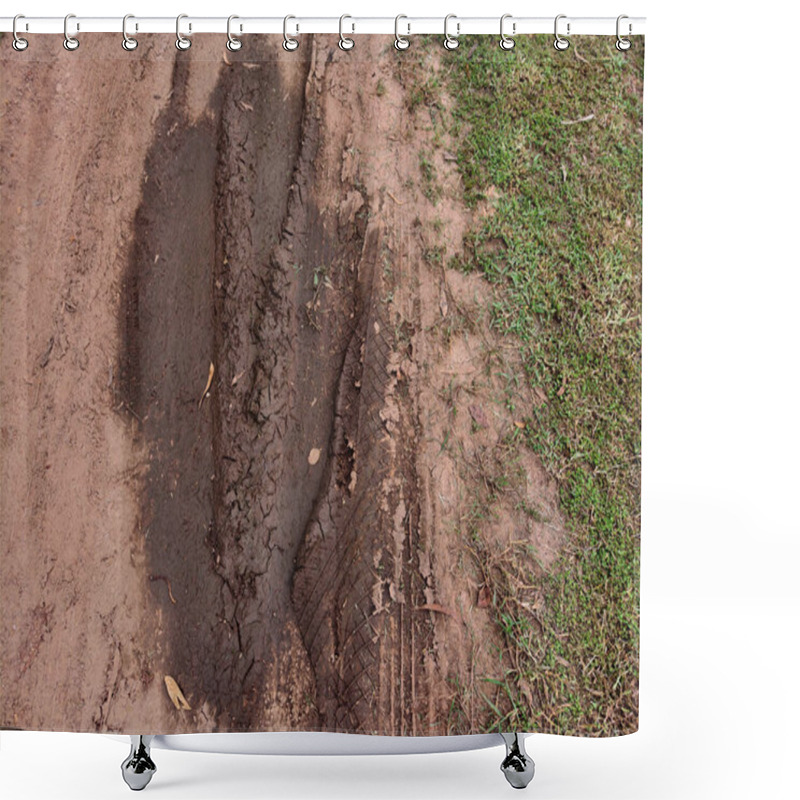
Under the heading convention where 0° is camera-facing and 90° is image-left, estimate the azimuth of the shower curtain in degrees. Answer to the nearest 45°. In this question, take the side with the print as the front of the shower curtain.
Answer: approximately 0°
